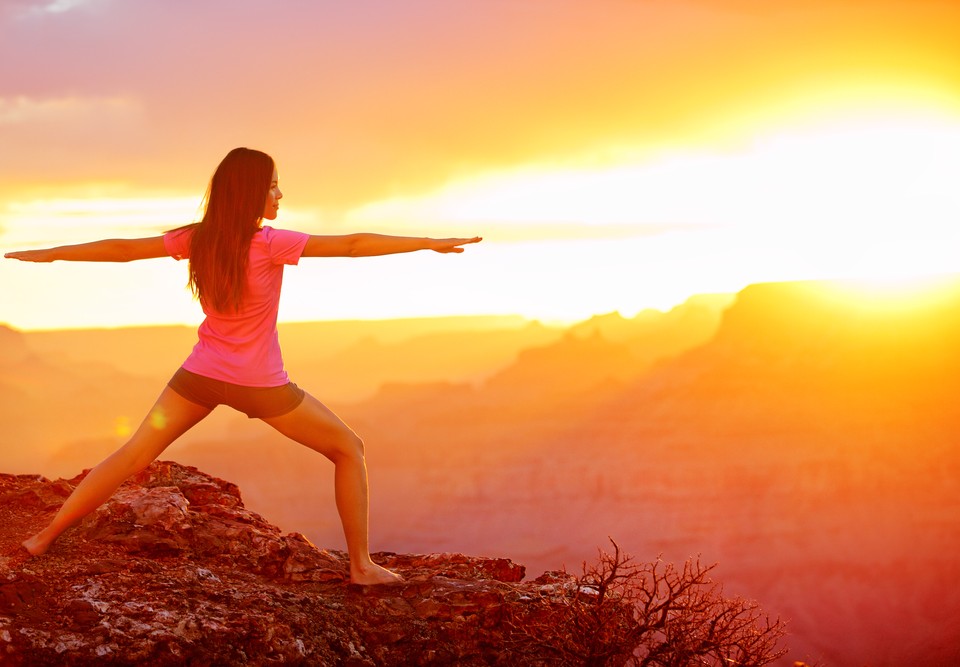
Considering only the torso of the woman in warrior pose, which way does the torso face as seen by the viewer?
away from the camera

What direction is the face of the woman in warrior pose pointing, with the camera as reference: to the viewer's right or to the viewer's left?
to the viewer's right

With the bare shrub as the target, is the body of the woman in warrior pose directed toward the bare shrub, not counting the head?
no
